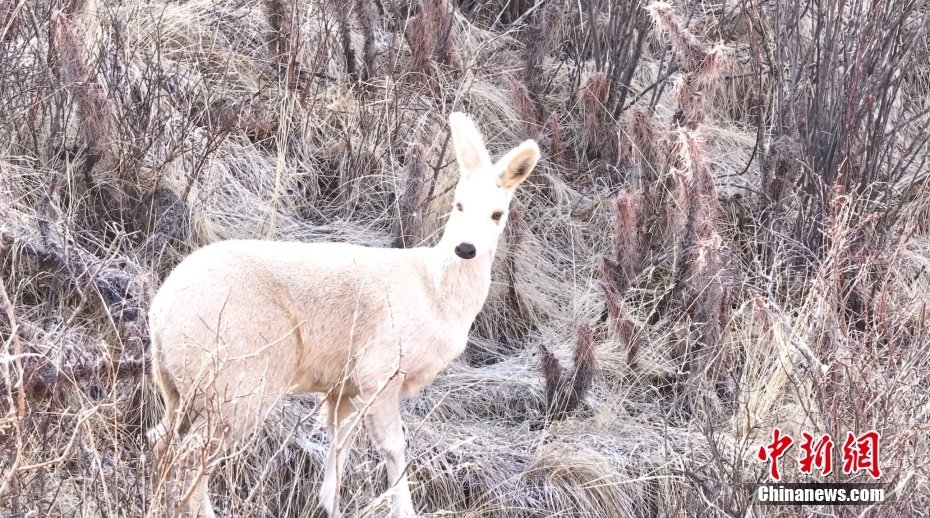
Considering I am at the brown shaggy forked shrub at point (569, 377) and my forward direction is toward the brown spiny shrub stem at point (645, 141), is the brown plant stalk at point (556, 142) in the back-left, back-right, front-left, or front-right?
front-left

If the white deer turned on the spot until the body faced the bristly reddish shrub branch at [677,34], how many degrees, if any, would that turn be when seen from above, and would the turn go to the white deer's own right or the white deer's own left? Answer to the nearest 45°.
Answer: approximately 45° to the white deer's own left

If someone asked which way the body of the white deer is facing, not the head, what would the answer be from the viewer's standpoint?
to the viewer's right

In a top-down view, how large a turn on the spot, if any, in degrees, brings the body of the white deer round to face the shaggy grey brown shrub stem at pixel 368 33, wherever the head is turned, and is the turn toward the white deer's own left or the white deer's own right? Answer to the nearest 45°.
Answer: approximately 90° to the white deer's own left

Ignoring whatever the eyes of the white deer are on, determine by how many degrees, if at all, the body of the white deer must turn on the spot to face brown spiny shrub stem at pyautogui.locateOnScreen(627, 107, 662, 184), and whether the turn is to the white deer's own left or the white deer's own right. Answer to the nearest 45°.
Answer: approximately 45° to the white deer's own left

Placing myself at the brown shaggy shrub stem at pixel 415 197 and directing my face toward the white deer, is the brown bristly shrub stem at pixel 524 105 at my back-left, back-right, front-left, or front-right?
back-left

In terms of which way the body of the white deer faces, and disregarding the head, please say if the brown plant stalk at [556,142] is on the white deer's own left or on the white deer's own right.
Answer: on the white deer's own left

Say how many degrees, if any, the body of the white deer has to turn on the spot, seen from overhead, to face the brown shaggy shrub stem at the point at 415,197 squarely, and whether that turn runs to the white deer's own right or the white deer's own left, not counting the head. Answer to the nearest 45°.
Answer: approximately 90° to the white deer's own left

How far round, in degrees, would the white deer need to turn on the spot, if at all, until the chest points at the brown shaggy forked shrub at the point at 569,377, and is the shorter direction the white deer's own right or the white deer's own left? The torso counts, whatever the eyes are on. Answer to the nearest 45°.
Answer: approximately 45° to the white deer's own left

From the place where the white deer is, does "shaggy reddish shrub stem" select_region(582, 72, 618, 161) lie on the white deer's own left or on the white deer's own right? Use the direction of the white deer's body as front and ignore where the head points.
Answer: on the white deer's own left

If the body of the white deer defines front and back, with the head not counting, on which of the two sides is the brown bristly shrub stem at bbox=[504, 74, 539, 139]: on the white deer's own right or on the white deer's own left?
on the white deer's own left
